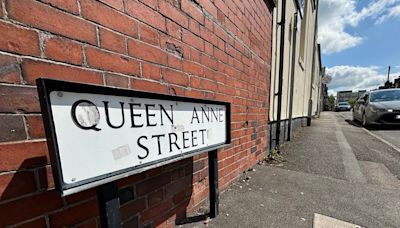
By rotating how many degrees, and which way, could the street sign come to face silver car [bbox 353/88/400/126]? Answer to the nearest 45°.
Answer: approximately 45° to its left

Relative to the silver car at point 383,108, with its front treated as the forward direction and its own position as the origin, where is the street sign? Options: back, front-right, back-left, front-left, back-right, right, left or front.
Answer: front-right

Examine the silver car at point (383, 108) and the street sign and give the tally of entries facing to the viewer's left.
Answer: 0

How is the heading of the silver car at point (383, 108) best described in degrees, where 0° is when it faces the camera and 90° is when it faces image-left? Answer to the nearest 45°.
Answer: approximately 315°

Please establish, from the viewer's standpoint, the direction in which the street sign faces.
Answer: facing the viewer and to the right of the viewer
